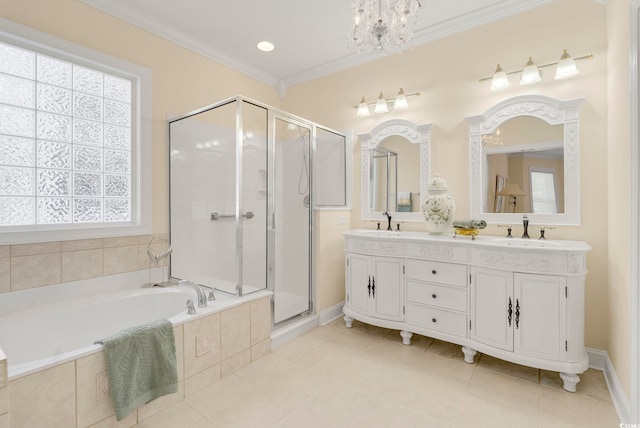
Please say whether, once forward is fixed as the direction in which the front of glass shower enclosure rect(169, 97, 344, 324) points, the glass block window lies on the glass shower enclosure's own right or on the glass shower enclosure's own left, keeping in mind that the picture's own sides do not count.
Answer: on the glass shower enclosure's own right

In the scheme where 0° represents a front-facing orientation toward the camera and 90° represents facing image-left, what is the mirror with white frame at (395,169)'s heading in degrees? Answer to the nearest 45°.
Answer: approximately 45°

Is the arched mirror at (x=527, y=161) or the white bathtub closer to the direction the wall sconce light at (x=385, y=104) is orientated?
the white bathtub

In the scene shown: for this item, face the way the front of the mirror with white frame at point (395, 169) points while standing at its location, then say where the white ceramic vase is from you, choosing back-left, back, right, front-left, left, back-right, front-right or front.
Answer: left

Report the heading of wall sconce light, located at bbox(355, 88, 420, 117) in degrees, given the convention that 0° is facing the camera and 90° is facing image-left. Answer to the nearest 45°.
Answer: approximately 45°

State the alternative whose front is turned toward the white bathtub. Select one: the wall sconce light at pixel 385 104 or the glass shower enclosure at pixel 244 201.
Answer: the wall sconce light

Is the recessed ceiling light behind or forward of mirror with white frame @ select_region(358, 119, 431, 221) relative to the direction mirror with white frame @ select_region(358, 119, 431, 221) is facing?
forward

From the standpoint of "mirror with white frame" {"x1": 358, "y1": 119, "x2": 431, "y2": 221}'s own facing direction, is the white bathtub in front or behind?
in front

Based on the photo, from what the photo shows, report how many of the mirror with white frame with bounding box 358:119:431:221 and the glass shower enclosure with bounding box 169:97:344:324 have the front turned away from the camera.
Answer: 0

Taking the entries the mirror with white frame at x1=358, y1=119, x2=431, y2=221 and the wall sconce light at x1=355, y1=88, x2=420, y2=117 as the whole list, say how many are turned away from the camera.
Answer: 0
